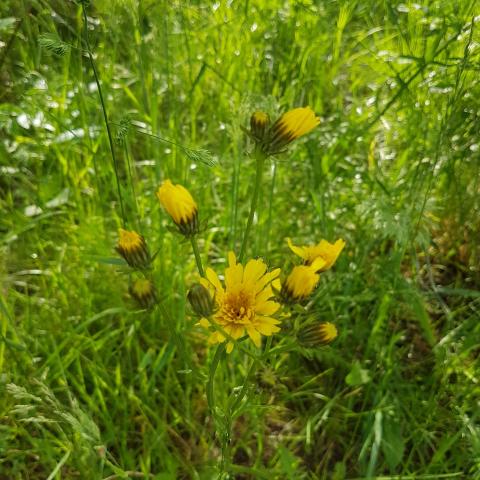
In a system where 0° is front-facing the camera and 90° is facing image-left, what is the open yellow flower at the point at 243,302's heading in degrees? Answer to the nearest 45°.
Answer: approximately 0°
